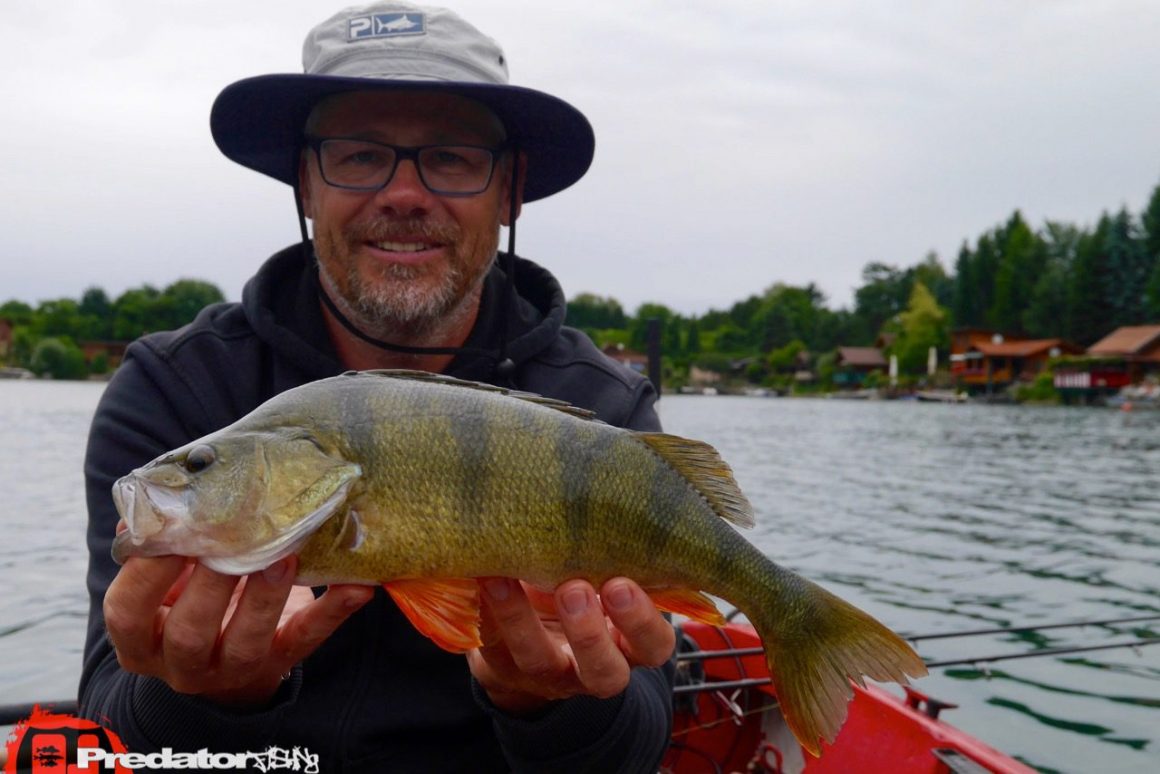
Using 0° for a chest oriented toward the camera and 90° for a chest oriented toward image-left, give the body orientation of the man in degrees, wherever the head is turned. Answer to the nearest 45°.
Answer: approximately 0°

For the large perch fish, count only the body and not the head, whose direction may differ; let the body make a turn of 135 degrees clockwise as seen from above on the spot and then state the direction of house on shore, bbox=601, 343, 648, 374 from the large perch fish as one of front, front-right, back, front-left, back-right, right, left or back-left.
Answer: front-left

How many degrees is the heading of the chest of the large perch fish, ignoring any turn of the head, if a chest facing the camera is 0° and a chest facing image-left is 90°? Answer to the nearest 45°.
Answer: approximately 90°

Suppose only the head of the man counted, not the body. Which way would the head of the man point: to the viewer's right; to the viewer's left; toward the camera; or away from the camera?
toward the camera

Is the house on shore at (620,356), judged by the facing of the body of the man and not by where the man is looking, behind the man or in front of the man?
behind
